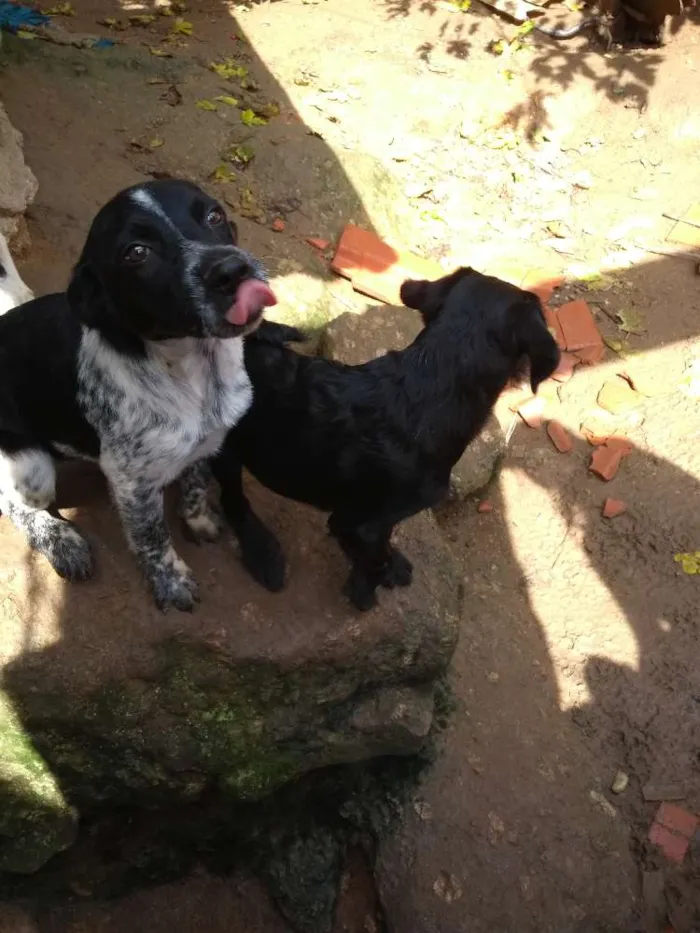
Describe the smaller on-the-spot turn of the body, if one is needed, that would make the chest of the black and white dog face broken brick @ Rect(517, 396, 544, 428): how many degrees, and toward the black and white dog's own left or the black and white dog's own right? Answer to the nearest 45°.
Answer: approximately 90° to the black and white dog's own left

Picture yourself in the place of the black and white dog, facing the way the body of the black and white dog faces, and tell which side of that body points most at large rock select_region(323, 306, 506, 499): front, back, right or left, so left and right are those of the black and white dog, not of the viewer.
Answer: left

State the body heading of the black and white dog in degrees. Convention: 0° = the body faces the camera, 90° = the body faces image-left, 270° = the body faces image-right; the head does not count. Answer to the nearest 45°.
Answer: approximately 315°

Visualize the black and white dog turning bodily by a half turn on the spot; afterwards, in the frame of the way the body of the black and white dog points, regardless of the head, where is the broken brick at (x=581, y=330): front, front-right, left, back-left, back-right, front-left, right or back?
right

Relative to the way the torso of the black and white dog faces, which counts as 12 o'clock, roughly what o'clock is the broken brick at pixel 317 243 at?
The broken brick is roughly at 8 o'clock from the black and white dog.

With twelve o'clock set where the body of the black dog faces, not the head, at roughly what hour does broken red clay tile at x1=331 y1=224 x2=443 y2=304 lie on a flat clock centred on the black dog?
The broken red clay tile is roughly at 9 o'clock from the black dog.

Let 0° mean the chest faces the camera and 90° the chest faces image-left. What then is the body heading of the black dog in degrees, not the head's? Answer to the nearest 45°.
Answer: approximately 270°

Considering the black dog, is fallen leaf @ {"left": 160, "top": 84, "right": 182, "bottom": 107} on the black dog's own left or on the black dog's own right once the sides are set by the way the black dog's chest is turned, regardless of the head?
on the black dog's own left
